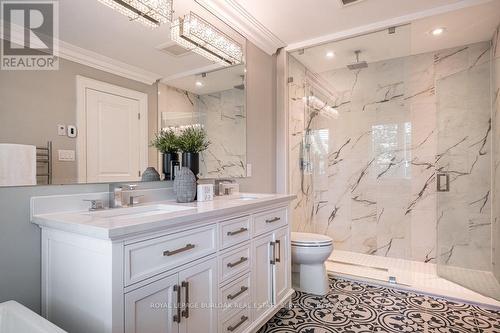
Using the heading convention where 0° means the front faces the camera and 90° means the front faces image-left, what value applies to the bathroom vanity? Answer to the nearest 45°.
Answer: approximately 315°

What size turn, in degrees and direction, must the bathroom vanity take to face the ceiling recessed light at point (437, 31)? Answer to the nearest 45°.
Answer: approximately 45° to its left

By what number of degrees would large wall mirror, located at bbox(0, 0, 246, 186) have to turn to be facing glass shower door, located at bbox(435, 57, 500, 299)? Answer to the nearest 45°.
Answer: approximately 45° to its left

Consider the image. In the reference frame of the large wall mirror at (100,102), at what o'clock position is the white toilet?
The white toilet is roughly at 10 o'clock from the large wall mirror.

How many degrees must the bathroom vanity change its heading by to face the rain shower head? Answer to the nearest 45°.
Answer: approximately 90° to its left

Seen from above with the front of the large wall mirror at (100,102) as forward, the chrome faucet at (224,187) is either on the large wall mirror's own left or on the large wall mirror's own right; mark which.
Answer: on the large wall mirror's own left

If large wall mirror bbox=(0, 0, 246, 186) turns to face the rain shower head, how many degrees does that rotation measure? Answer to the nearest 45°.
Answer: approximately 45° to its left

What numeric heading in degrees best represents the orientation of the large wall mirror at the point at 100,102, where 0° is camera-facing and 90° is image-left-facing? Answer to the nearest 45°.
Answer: approximately 315°
